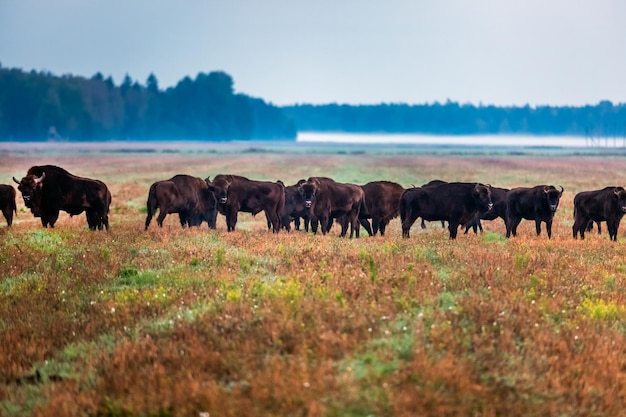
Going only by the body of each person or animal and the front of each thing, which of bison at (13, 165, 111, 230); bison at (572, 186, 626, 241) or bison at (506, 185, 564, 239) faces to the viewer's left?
bison at (13, 165, 111, 230)

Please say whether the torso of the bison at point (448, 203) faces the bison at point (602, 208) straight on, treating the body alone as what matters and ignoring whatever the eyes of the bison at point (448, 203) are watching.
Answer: yes

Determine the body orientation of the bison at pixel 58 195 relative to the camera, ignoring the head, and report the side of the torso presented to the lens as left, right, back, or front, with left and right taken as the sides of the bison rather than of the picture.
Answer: left

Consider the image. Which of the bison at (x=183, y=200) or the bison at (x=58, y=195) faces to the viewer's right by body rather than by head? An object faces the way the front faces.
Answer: the bison at (x=183, y=200)

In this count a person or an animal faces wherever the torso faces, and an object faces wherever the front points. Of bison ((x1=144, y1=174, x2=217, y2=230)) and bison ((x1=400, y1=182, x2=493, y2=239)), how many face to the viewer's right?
2

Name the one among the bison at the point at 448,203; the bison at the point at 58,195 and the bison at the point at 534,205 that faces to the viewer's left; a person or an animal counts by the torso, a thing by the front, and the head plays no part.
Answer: the bison at the point at 58,195

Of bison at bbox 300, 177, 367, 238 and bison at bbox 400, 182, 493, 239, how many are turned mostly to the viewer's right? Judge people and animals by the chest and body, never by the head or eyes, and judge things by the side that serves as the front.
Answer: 1

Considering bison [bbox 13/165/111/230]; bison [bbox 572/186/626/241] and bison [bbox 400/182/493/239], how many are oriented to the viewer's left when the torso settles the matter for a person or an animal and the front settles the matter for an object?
1

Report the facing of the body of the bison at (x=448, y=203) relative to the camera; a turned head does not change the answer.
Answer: to the viewer's right

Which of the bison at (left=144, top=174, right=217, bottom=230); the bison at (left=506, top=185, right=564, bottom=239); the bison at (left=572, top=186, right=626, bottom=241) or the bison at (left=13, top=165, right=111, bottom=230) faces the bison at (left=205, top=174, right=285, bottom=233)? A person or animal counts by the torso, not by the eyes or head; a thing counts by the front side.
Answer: the bison at (left=144, top=174, right=217, bottom=230)

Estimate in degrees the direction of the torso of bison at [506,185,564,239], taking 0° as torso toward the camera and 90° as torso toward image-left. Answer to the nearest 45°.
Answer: approximately 315°

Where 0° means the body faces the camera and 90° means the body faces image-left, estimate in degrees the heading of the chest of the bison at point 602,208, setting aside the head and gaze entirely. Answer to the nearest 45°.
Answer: approximately 315°

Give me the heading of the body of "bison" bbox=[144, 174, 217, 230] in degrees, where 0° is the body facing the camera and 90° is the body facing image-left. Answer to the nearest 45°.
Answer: approximately 270°

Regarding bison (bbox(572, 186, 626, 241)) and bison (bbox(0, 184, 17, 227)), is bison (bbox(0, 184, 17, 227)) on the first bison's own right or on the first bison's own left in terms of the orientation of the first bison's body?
on the first bison's own right

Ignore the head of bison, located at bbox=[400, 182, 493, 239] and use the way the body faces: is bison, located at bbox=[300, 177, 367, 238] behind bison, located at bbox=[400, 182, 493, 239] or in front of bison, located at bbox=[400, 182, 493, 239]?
behind

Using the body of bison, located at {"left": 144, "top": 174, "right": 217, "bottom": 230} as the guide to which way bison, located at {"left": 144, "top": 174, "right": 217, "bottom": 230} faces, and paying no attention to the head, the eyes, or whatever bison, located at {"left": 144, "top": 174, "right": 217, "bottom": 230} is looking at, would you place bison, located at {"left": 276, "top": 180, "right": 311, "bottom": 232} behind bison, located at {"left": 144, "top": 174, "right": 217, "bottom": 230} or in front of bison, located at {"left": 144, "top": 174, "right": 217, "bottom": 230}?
in front

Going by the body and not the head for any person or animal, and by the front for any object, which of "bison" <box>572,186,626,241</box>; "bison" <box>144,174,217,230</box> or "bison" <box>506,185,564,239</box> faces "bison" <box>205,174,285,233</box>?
"bison" <box>144,174,217,230</box>

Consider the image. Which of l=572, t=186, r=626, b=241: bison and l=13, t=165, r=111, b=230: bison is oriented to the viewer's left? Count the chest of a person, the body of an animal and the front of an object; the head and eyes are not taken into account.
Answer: l=13, t=165, r=111, b=230: bison

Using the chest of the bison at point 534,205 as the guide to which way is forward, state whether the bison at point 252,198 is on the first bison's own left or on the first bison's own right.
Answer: on the first bison's own right

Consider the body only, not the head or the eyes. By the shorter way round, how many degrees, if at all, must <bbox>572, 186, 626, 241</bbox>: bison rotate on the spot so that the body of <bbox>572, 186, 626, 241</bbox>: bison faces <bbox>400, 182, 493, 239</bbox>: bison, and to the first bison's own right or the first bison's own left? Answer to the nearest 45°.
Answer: approximately 135° to the first bison's own right
